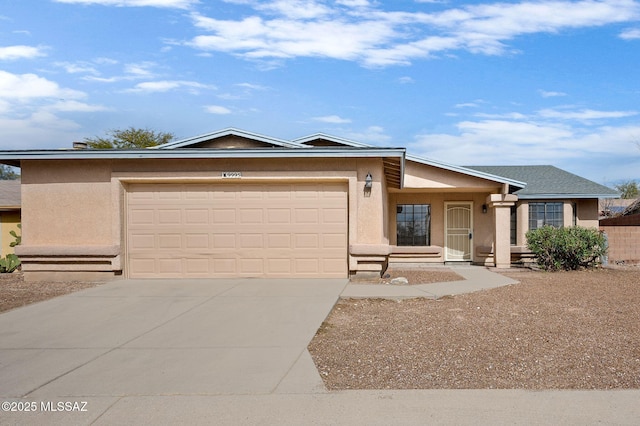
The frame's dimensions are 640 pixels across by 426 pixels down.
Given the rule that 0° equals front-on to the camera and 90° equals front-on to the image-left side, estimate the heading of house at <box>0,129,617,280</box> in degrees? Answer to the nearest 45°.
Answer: approximately 0°

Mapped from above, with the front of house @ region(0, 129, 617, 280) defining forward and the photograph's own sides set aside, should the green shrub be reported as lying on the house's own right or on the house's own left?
on the house's own left

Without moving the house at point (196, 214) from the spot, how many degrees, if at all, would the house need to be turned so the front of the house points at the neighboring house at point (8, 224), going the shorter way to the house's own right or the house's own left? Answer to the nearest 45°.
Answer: approximately 135° to the house's own right
